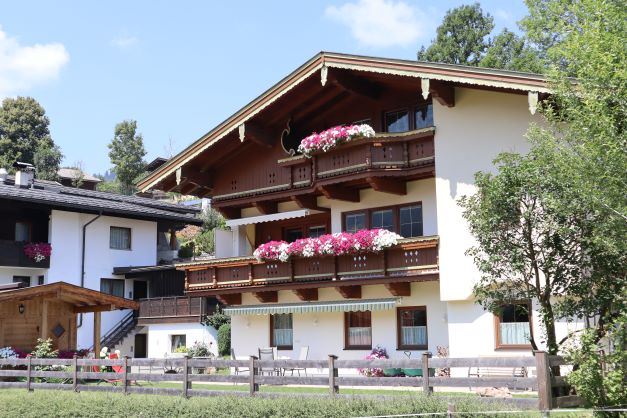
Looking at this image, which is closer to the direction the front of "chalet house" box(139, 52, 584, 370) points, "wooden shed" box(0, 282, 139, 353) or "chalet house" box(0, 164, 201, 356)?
the wooden shed

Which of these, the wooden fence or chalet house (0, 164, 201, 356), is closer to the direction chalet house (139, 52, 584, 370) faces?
the wooden fence

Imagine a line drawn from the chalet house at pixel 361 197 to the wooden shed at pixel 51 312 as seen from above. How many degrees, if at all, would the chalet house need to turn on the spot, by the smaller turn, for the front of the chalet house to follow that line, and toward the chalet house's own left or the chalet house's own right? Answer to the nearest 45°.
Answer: approximately 45° to the chalet house's own right

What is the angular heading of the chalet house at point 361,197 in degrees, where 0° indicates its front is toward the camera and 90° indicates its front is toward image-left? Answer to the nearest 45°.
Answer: approximately 45°

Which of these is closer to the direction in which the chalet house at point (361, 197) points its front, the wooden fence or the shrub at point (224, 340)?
the wooden fence

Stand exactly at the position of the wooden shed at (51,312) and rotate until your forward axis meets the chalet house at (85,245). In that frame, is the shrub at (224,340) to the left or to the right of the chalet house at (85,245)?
right

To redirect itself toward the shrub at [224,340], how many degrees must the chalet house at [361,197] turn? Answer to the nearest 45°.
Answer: approximately 90° to its right

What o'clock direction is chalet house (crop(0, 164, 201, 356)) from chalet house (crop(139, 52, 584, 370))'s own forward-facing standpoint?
chalet house (crop(0, 164, 201, 356)) is roughly at 3 o'clock from chalet house (crop(139, 52, 584, 370)).
